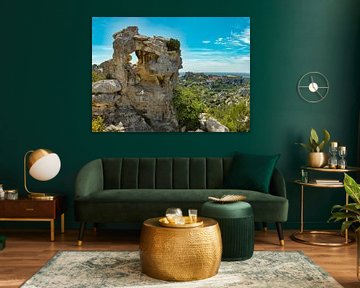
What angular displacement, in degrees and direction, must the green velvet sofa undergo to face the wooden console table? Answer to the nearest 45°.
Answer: approximately 90° to its right

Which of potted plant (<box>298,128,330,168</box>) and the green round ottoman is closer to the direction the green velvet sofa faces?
the green round ottoman

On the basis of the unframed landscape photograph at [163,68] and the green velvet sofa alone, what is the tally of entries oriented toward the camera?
2

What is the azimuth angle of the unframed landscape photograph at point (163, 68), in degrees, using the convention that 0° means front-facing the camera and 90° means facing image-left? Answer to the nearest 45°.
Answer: approximately 0°

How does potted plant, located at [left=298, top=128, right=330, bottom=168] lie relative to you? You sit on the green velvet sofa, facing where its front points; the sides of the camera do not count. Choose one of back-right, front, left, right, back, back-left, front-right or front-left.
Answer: left

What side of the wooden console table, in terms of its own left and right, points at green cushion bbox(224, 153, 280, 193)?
left

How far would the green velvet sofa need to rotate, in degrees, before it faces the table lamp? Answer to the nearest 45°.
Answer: approximately 90° to its right

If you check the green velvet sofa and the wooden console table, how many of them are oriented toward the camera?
2
